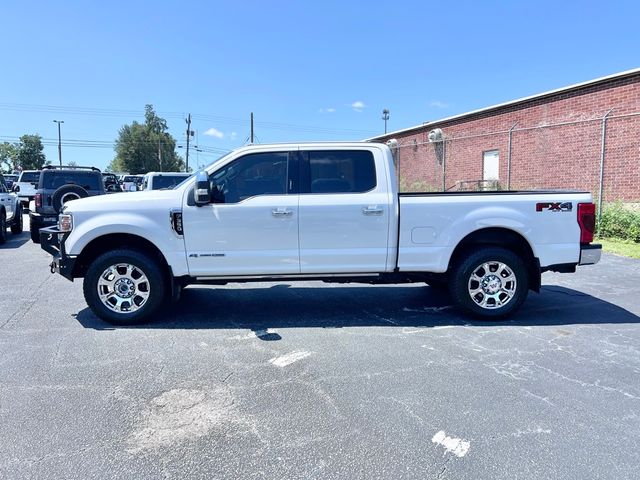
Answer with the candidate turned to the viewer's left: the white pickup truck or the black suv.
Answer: the white pickup truck

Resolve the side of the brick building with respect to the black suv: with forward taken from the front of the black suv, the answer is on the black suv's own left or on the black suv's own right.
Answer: on the black suv's own right

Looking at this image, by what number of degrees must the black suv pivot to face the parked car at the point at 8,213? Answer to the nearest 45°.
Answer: approximately 45° to its left

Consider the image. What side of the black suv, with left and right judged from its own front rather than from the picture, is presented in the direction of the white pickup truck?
back

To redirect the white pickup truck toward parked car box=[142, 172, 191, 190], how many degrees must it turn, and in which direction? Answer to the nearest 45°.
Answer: approximately 45° to its right

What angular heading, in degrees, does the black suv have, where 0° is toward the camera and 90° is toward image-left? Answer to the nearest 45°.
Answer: approximately 180°

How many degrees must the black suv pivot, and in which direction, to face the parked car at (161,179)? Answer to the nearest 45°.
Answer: approximately 90° to its right

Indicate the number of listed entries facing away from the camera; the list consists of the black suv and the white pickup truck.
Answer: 1

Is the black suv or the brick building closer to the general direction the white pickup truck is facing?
the black suv

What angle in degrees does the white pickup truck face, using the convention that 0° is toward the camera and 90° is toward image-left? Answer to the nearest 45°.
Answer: approximately 90°
